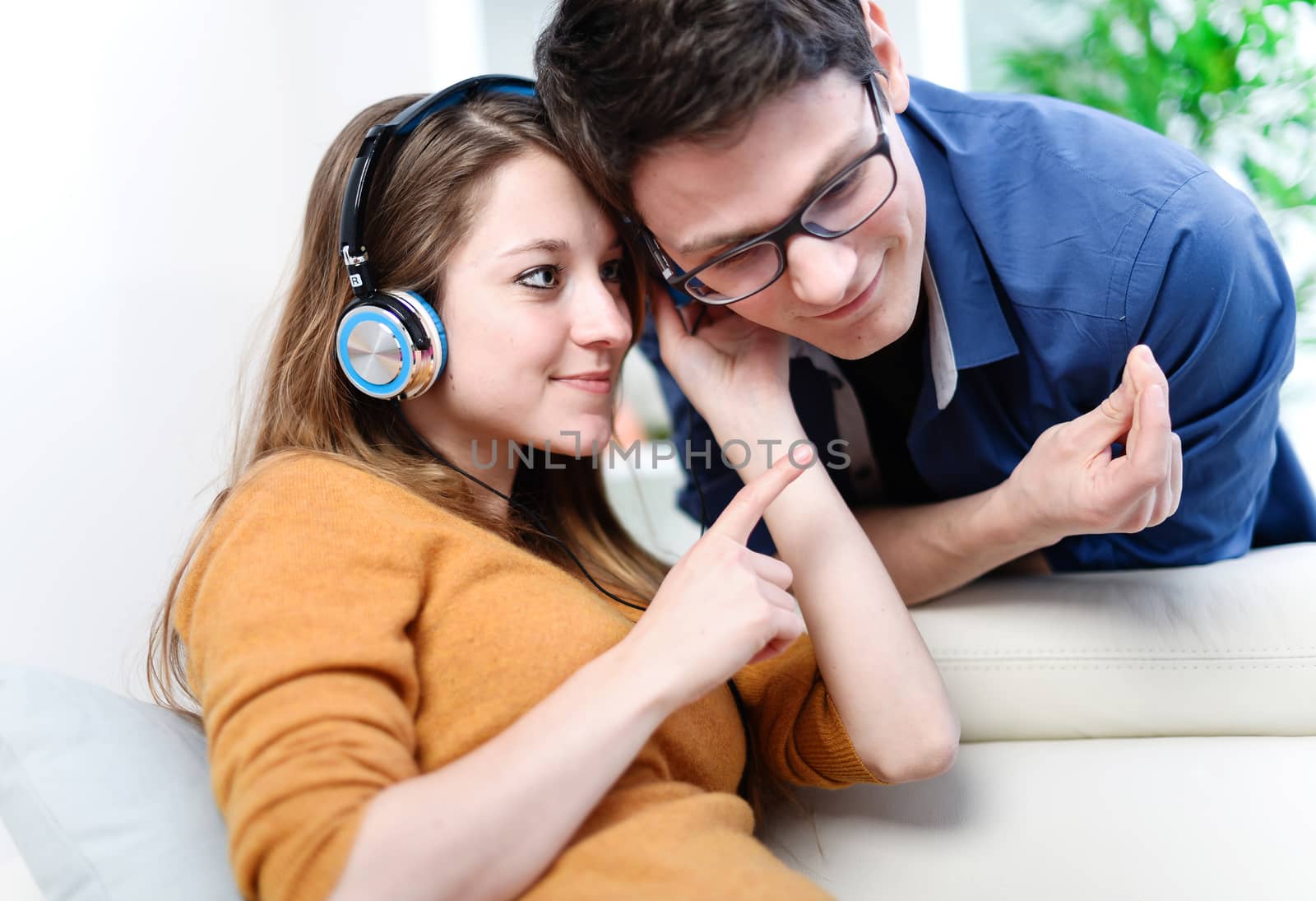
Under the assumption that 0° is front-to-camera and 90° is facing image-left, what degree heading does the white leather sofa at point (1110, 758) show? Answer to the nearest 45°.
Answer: approximately 0°

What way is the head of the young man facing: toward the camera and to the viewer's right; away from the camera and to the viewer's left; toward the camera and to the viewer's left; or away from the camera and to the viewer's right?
toward the camera and to the viewer's left

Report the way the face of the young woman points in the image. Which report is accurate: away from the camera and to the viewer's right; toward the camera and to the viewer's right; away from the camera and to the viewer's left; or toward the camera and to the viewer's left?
toward the camera and to the viewer's right

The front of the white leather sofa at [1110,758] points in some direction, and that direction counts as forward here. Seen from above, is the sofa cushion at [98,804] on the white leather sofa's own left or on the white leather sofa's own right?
on the white leather sofa's own right

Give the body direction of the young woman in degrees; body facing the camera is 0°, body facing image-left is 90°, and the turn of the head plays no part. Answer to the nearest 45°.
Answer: approximately 315°
